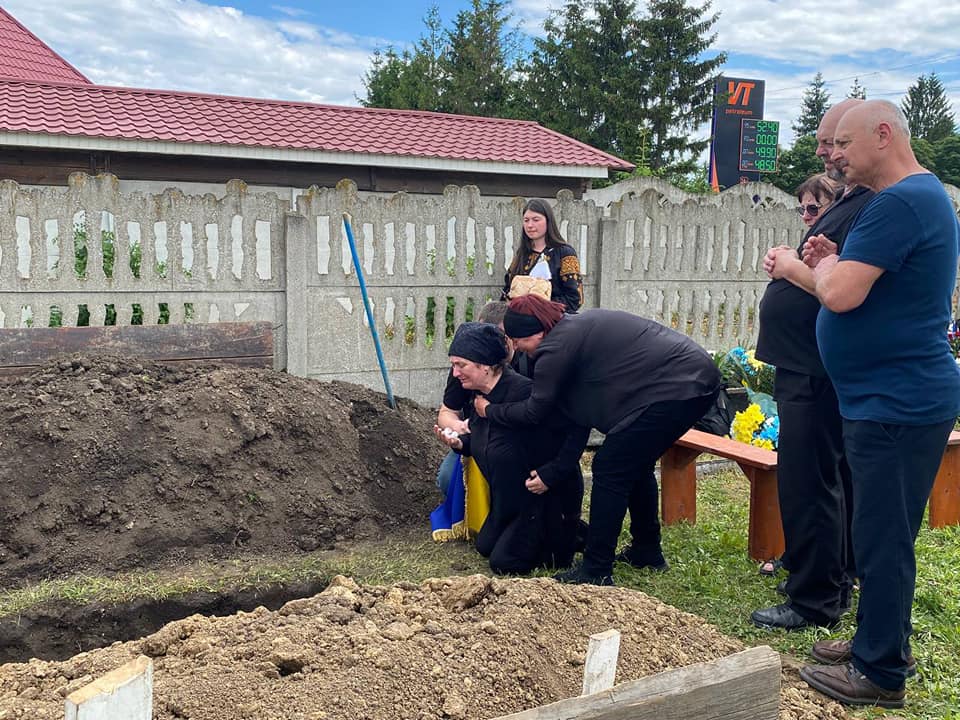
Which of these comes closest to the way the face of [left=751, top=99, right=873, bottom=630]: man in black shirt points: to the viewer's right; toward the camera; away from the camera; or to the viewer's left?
to the viewer's left

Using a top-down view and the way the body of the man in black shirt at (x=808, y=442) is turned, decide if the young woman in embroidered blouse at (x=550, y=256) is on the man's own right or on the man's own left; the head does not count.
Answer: on the man's own right

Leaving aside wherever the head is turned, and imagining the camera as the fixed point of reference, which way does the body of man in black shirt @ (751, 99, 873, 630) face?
to the viewer's left

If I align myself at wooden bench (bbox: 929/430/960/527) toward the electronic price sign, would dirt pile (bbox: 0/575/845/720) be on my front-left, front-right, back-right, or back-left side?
back-left

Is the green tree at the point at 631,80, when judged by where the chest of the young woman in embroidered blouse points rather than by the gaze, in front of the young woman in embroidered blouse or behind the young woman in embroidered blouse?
behind

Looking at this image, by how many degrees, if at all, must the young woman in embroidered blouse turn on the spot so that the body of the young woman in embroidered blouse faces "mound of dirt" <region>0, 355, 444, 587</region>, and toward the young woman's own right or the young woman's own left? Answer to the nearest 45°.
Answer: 0° — they already face it

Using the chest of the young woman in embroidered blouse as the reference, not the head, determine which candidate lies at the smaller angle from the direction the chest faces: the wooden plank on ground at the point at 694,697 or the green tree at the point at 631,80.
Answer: the wooden plank on ground

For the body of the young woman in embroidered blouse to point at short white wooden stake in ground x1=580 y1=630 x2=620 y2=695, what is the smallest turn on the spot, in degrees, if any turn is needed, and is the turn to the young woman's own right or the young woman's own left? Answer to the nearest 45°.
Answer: approximately 45° to the young woman's own left

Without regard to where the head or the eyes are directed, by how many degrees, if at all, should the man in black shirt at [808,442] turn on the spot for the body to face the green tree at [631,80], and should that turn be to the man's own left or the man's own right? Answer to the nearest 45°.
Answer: approximately 90° to the man's own right

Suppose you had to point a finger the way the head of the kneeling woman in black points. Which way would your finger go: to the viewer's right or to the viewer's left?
to the viewer's left

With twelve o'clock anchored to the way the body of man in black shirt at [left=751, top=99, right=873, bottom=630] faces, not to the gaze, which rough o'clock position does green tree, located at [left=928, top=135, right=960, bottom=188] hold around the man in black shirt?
The green tree is roughly at 3 o'clock from the man in black shirt.

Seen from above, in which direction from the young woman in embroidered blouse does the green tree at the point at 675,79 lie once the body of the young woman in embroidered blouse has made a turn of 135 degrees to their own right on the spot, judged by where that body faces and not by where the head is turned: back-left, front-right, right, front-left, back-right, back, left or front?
front

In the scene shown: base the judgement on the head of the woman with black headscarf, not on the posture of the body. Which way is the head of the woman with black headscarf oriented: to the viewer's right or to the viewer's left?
to the viewer's left

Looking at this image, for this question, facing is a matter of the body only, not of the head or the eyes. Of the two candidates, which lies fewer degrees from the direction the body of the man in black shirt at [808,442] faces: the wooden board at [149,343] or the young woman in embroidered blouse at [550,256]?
the wooden board

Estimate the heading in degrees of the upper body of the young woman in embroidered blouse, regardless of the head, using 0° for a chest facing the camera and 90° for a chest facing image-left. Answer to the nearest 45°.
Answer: approximately 45°
